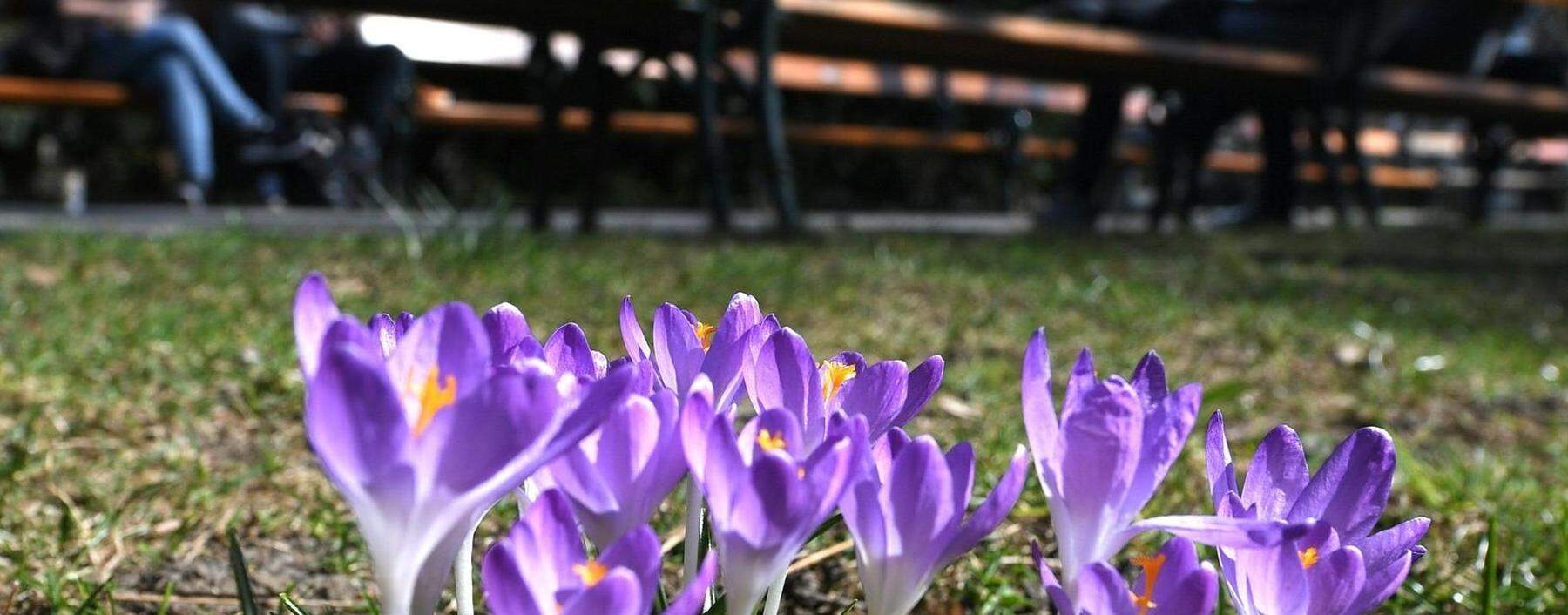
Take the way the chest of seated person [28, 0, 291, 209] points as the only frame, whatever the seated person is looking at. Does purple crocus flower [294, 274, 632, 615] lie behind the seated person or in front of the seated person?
in front

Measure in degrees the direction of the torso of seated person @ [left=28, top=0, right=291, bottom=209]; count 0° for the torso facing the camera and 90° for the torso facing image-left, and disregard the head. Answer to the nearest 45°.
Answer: approximately 315°

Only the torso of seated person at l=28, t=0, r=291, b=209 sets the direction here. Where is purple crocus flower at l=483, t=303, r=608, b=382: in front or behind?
in front

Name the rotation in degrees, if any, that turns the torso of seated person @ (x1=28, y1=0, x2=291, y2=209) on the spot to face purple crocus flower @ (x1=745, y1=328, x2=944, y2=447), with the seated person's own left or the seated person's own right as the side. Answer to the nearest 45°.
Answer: approximately 45° to the seated person's own right

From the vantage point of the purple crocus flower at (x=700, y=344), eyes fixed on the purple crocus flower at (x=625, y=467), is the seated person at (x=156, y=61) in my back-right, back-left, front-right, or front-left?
back-right

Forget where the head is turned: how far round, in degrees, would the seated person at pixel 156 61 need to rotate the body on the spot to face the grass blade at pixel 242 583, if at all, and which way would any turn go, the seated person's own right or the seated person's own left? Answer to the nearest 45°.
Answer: approximately 45° to the seated person's own right
